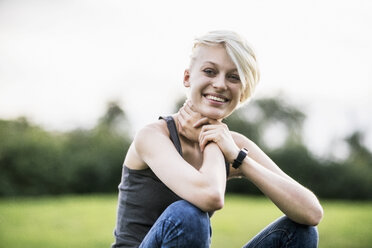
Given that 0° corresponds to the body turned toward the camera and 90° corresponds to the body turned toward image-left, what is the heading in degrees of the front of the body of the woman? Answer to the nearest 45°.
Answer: approximately 315°
